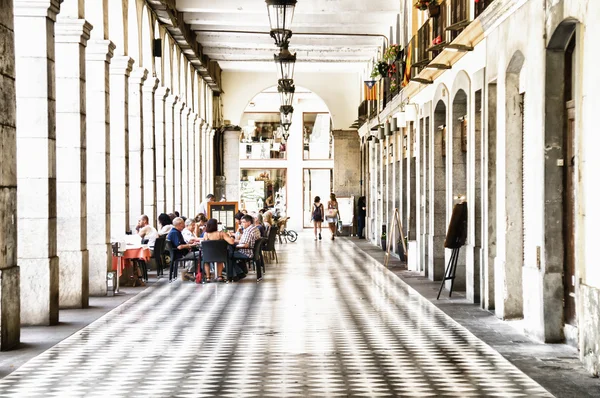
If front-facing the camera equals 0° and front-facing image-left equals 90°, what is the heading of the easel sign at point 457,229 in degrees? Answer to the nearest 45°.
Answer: approximately 45°

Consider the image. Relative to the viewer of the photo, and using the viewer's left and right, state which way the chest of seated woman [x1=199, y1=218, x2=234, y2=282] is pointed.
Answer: facing away from the viewer

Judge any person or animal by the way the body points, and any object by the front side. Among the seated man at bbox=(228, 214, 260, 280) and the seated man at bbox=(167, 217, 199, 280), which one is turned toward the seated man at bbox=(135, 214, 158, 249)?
the seated man at bbox=(228, 214, 260, 280)

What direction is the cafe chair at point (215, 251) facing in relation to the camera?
away from the camera

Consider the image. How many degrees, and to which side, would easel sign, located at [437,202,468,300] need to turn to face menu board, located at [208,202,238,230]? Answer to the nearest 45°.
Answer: approximately 90° to its right

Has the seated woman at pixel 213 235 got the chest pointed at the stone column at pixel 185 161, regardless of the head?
yes

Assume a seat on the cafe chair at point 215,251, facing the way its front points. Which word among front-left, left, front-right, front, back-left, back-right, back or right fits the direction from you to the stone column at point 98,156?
back-left

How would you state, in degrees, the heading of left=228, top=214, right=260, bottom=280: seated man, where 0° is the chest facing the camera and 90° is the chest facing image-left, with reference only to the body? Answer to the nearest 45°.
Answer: approximately 90°

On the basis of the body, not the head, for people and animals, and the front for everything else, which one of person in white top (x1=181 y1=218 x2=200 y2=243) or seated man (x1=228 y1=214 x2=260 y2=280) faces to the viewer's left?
the seated man

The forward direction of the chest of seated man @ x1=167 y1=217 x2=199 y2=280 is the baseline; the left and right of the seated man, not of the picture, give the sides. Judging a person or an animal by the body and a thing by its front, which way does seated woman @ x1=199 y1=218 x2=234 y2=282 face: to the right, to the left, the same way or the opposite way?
to the left

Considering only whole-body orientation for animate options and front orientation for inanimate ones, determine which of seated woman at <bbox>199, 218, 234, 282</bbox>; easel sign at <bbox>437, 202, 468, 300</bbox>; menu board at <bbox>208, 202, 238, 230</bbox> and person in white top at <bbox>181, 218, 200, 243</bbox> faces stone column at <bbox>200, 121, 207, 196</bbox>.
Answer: the seated woman

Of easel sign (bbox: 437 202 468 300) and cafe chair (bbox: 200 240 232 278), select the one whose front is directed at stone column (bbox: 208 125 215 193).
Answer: the cafe chair

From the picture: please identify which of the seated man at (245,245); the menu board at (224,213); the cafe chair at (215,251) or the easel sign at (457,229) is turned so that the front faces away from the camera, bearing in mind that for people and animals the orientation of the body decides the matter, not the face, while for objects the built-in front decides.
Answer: the cafe chair

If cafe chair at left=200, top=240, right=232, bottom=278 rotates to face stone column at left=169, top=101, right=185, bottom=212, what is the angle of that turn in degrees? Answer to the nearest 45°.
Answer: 0° — it already faces it
